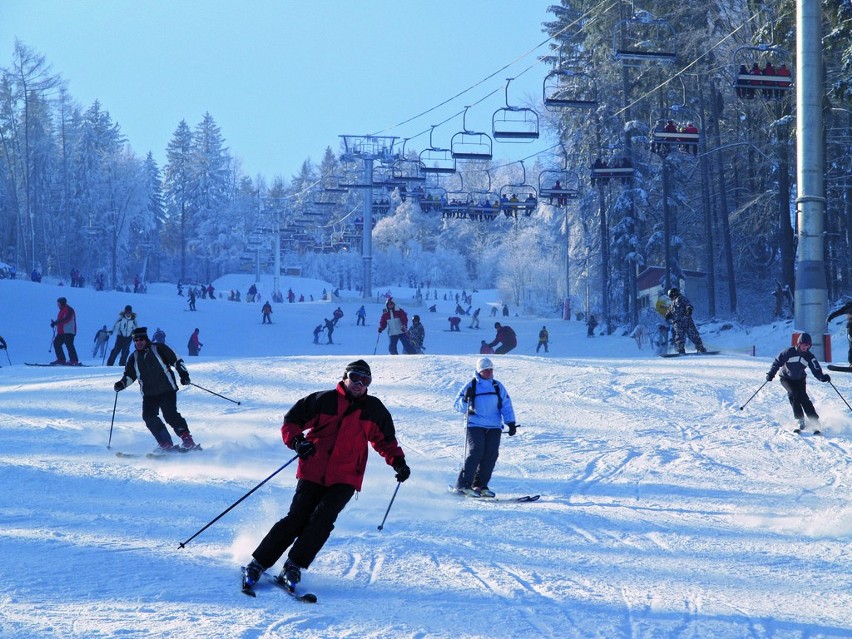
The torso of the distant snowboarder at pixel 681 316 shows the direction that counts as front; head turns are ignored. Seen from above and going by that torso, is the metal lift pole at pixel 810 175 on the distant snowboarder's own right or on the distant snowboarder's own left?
on the distant snowboarder's own left

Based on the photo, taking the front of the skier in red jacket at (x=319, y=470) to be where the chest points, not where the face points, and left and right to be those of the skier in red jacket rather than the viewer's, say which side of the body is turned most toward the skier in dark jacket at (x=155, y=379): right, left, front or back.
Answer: back

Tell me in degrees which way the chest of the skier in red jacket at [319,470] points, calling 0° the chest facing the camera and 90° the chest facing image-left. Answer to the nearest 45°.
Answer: approximately 0°

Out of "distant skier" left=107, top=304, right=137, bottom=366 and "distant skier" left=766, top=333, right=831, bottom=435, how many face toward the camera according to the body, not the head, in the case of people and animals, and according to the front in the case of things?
2

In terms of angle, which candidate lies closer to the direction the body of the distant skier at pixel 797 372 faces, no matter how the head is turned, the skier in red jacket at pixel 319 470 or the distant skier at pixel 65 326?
the skier in red jacket

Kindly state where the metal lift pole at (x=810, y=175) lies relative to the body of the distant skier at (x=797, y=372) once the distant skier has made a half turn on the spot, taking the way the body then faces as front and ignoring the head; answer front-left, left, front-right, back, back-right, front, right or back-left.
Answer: front

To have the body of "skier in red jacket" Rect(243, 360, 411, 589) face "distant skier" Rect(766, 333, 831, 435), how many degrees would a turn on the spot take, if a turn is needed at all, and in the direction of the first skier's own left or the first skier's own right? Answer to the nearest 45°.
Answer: approximately 135° to the first skier's own left

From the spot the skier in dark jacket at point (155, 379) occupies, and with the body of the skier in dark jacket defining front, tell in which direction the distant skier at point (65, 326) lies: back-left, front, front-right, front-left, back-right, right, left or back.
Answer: back-right

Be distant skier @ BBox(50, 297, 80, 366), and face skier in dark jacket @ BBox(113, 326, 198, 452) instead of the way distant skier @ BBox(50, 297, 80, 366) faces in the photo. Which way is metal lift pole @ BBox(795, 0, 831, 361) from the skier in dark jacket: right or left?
left
